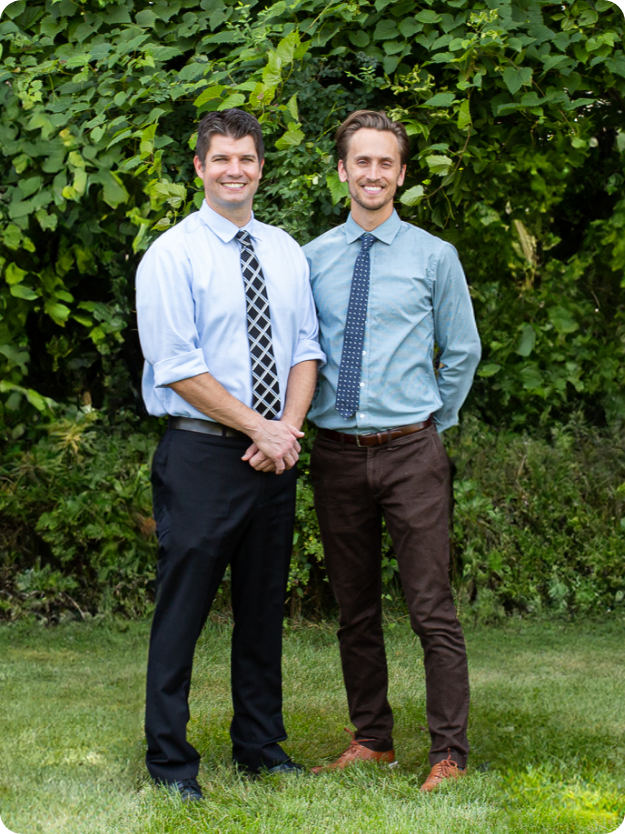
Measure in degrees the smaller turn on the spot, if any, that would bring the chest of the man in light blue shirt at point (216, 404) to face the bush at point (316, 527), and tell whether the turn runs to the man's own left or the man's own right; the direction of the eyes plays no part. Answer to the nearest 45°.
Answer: approximately 135° to the man's own left

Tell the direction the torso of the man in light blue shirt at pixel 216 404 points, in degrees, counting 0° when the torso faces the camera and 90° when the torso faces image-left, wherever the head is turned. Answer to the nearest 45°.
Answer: approximately 315°
